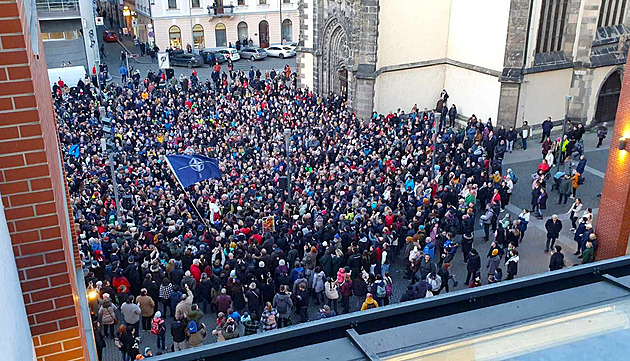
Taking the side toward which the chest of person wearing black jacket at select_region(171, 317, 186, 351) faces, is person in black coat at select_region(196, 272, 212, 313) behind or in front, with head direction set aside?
in front

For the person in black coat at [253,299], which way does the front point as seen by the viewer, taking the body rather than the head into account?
away from the camera

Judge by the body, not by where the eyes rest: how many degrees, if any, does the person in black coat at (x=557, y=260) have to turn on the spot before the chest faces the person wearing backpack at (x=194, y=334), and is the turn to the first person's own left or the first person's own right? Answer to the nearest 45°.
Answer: approximately 90° to the first person's own left

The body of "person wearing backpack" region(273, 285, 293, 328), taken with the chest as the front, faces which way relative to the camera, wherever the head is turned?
away from the camera

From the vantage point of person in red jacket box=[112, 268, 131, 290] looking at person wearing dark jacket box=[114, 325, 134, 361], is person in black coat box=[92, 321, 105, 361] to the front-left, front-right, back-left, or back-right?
front-right

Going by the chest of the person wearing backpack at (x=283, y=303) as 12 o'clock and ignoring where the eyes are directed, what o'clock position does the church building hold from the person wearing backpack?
The church building is roughly at 1 o'clock from the person wearing backpack.

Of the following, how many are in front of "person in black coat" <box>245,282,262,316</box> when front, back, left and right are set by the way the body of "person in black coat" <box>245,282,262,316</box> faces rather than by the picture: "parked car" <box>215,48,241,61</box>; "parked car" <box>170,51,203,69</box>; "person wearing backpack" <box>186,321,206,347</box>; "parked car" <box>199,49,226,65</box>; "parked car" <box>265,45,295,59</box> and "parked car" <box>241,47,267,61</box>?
5

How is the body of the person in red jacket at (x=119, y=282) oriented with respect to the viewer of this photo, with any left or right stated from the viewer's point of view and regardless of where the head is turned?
facing away from the viewer

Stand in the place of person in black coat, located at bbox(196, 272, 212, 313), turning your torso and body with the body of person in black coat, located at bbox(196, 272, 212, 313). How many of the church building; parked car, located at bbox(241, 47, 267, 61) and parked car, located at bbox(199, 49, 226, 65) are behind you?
0

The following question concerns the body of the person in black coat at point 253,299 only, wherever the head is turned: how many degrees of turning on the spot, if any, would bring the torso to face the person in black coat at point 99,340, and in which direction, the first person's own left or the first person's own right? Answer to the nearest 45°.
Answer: approximately 90° to the first person's own left

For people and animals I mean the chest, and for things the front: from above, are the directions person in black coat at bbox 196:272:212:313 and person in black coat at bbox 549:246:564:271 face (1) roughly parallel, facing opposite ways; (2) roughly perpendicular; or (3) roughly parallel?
roughly parallel

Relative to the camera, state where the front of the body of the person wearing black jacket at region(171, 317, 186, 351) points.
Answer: away from the camera

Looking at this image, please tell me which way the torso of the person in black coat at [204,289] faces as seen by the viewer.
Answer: away from the camera

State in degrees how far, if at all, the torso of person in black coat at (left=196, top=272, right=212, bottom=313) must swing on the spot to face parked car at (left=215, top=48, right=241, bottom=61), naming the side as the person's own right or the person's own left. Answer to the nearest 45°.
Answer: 0° — they already face it

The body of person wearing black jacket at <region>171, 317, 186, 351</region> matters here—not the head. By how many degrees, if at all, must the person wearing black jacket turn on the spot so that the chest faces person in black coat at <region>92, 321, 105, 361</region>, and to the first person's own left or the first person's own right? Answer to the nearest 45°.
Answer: approximately 45° to the first person's own left

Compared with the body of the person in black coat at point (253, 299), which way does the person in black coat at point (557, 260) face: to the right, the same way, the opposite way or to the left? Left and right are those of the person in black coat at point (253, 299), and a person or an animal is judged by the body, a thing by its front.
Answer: the same way

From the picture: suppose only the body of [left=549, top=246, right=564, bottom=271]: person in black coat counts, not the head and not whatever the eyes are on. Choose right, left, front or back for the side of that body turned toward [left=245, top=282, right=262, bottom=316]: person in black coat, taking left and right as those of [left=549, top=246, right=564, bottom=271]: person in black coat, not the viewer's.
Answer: left

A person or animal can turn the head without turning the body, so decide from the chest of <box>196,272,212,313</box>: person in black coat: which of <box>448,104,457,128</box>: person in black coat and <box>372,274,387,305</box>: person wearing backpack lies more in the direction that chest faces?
the person in black coat
